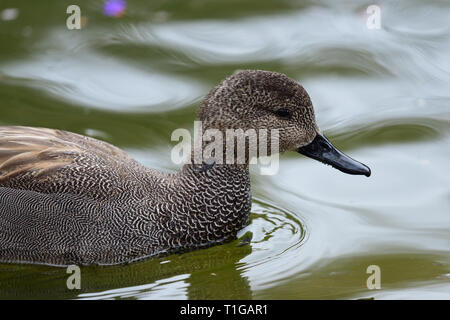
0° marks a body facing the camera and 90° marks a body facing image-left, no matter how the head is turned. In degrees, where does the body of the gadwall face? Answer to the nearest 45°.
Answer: approximately 270°
